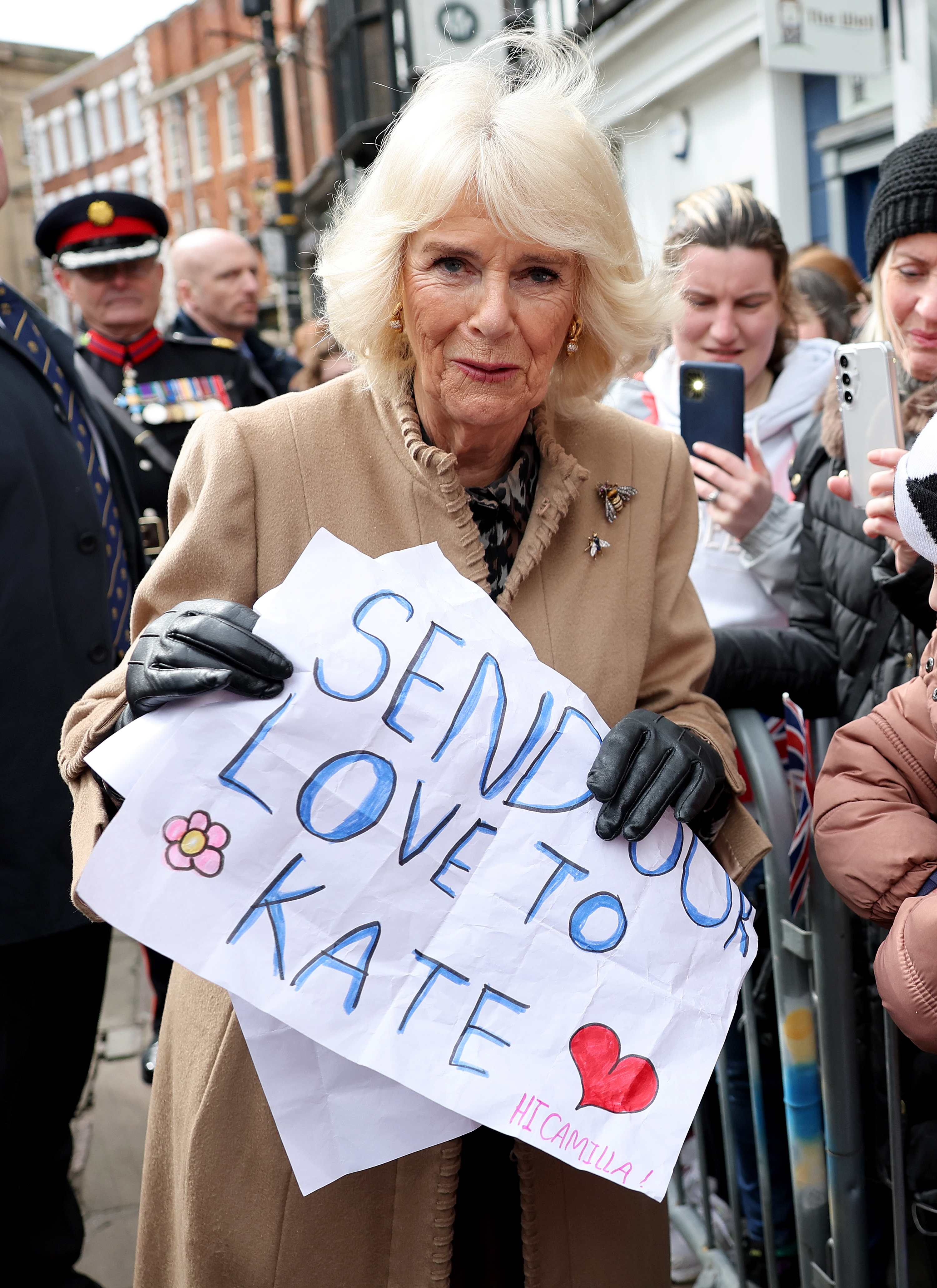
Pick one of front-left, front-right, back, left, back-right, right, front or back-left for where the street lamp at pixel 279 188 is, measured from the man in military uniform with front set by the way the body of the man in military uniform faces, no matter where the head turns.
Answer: back

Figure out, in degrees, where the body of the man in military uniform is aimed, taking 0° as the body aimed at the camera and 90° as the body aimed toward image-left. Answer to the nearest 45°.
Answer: approximately 0°

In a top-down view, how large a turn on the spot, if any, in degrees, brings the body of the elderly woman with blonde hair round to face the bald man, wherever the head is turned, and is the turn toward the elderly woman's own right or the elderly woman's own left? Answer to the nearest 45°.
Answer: approximately 180°

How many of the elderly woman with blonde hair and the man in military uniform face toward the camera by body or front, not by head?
2

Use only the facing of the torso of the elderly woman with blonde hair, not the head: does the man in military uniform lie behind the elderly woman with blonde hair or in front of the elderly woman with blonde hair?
behind

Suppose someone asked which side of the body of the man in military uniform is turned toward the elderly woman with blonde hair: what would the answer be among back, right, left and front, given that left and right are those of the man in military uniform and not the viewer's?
front

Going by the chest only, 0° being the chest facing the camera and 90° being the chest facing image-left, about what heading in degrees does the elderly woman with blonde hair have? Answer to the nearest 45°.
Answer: approximately 0°

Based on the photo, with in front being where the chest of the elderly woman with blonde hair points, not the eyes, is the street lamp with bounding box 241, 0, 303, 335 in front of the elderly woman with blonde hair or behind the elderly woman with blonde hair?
behind
